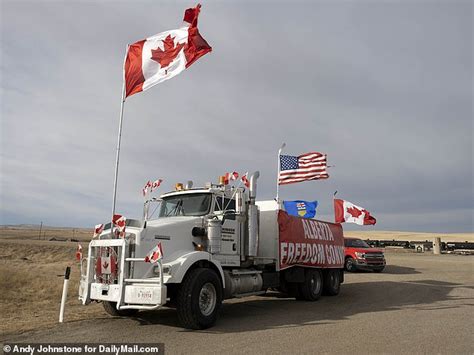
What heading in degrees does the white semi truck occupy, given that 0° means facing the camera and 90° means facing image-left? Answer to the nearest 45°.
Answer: approximately 45°

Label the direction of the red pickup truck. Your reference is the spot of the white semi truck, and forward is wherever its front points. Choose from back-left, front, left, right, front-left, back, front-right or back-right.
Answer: back
